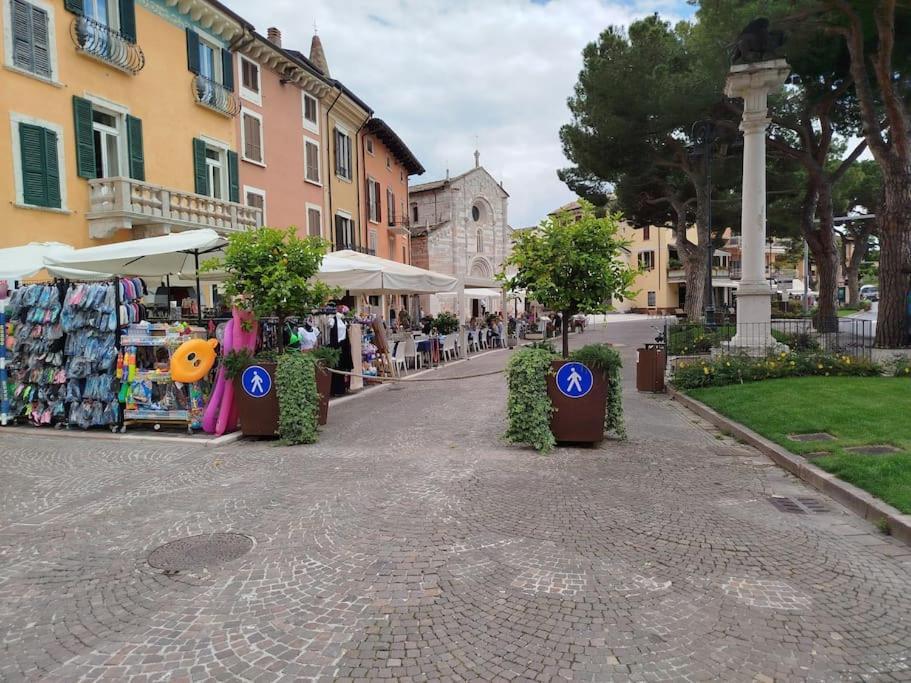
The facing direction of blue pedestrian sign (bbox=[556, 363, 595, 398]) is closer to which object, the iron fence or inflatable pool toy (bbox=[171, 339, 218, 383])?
the inflatable pool toy

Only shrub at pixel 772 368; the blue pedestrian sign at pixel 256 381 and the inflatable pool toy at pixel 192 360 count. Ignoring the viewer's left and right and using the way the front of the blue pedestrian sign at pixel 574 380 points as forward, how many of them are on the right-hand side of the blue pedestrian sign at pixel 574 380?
2

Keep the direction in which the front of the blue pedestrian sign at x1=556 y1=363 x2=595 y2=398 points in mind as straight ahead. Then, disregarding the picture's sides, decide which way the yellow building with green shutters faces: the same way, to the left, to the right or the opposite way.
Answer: to the left

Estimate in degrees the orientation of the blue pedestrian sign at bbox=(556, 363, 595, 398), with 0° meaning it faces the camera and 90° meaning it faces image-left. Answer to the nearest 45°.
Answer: approximately 0°

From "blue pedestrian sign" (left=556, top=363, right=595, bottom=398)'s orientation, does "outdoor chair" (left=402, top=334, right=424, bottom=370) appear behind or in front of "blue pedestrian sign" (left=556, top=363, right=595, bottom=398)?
behind

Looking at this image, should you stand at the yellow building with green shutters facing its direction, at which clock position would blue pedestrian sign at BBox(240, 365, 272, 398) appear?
The blue pedestrian sign is roughly at 1 o'clock from the yellow building with green shutters.

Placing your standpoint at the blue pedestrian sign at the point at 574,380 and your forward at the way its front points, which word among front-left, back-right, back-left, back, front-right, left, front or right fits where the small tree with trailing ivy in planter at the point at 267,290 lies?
right

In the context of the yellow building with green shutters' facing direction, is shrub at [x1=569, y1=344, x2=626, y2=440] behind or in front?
in front

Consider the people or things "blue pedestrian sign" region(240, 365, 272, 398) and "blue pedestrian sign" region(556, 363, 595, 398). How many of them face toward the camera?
2

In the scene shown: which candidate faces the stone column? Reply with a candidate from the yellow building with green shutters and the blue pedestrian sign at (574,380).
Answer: the yellow building with green shutters

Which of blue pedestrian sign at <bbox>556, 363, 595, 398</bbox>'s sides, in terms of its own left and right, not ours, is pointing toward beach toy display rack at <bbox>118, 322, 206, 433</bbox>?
right

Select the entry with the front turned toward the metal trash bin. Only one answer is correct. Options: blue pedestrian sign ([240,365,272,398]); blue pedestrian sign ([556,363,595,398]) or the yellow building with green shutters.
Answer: the yellow building with green shutters

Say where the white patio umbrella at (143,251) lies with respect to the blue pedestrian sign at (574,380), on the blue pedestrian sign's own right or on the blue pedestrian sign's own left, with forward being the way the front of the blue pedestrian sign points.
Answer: on the blue pedestrian sign's own right

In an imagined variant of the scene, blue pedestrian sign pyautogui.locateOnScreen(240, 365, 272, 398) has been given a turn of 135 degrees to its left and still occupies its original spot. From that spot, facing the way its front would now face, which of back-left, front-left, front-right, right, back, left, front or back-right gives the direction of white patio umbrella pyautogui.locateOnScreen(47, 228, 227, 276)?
left

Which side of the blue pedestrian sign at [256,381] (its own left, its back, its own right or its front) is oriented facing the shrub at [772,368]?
left
